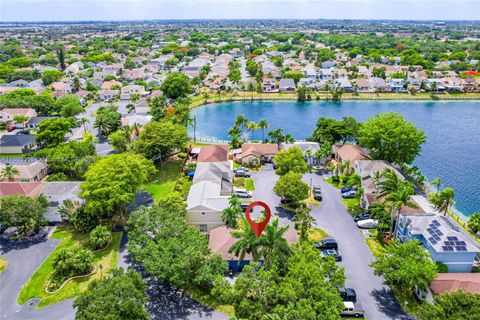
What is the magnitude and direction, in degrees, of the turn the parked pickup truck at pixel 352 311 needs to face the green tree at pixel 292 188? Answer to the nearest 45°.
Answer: approximately 45° to its right

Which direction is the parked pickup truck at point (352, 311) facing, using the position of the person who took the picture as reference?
facing to the left of the viewer

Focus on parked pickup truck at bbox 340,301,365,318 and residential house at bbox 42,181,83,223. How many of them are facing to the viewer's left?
1

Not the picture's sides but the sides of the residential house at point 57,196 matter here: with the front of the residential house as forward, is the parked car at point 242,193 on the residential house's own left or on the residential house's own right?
on the residential house's own left

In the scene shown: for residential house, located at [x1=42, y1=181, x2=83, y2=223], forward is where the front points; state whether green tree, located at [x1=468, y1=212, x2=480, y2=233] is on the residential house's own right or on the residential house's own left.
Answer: on the residential house's own left

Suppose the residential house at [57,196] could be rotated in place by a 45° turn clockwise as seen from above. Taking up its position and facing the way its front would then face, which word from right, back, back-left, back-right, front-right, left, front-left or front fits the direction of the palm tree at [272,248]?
left

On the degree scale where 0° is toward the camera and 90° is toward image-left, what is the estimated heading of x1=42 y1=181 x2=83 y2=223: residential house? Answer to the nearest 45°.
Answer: approximately 0°

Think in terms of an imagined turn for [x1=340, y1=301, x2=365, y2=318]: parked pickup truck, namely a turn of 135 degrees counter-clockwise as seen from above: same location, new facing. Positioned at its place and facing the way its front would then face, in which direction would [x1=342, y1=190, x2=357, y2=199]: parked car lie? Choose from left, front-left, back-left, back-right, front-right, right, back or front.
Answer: back-left
